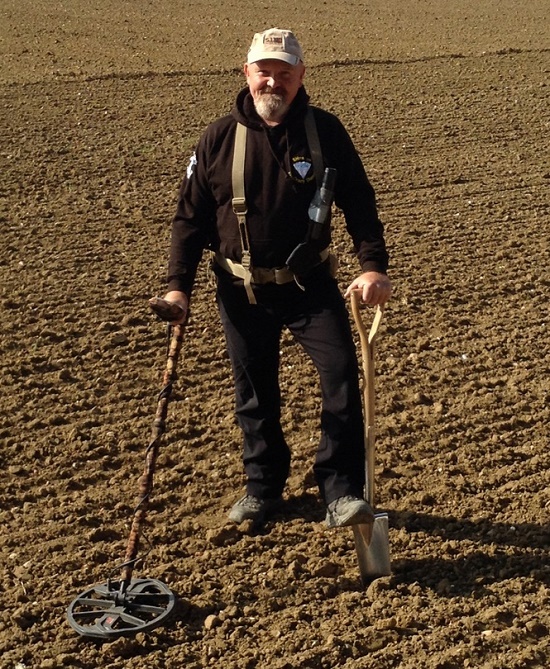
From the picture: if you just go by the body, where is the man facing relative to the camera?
toward the camera

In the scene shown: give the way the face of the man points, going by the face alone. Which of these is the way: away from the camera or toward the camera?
toward the camera
